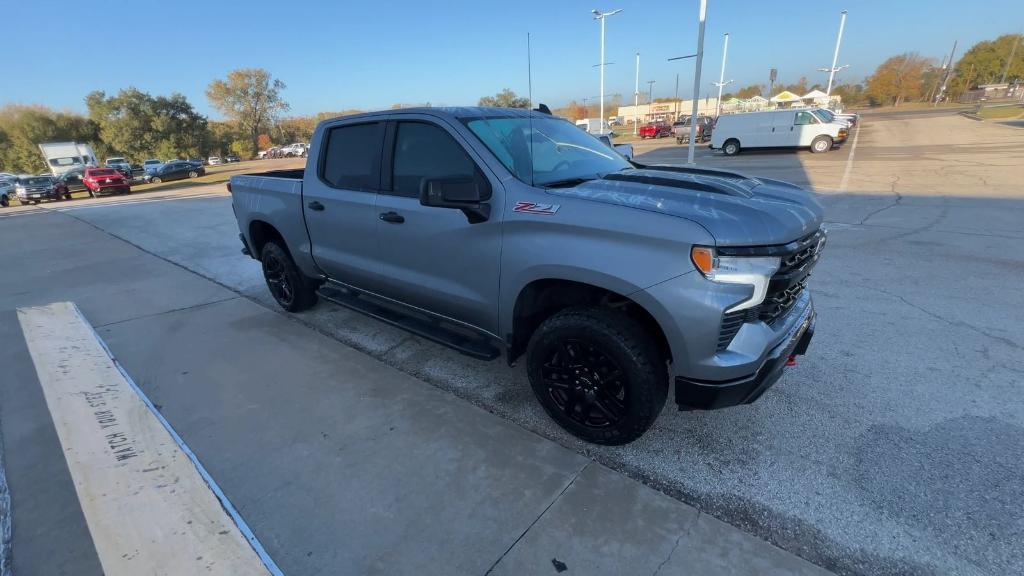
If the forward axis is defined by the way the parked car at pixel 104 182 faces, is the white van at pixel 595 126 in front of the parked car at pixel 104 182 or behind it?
in front

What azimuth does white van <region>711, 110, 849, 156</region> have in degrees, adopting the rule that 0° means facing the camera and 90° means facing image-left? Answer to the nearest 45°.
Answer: approximately 270°

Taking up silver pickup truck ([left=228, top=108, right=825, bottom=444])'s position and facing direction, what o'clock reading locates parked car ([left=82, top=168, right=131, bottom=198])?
The parked car is roughly at 6 o'clock from the silver pickup truck.

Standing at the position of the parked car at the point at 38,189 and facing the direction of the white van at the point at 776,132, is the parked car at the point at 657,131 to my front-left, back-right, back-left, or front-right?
front-left

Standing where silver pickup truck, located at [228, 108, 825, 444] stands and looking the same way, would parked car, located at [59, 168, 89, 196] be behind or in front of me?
behind

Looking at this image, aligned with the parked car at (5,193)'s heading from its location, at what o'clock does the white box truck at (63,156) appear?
The white box truck is roughly at 8 o'clock from the parked car.

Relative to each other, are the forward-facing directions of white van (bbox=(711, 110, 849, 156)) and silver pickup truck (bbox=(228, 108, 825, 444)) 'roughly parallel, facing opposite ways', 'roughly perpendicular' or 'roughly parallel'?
roughly parallel

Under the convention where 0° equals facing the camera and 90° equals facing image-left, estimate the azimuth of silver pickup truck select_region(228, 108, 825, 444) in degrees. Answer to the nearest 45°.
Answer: approximately 315°
